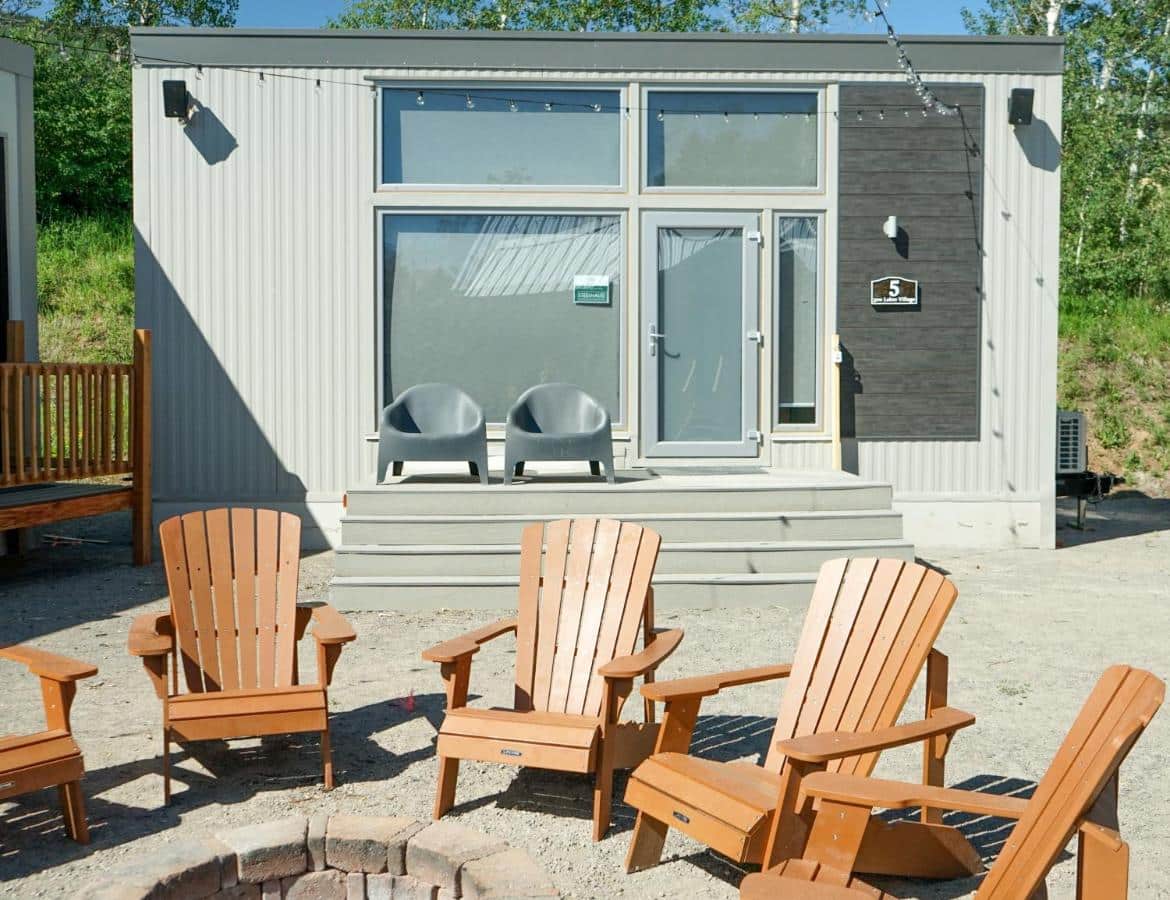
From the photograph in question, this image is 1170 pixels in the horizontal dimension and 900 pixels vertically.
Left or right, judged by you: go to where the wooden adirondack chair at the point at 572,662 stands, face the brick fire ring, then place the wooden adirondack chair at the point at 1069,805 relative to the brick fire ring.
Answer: left

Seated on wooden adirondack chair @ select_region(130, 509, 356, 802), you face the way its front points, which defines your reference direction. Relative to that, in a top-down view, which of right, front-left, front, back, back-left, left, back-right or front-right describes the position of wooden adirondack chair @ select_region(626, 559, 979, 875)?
front-left

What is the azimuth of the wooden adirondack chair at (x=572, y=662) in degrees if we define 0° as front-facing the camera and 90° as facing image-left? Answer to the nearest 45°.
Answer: approximately 45°

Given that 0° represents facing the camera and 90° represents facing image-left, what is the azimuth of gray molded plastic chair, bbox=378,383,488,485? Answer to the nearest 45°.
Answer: approximately 0°

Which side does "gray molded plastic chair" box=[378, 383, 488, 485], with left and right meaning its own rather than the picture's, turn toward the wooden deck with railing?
right

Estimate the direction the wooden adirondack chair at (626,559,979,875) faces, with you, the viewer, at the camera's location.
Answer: facing the viewer and to the left of the viewer

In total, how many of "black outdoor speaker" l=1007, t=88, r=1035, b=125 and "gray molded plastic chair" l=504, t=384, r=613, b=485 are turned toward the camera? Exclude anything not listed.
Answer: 2
